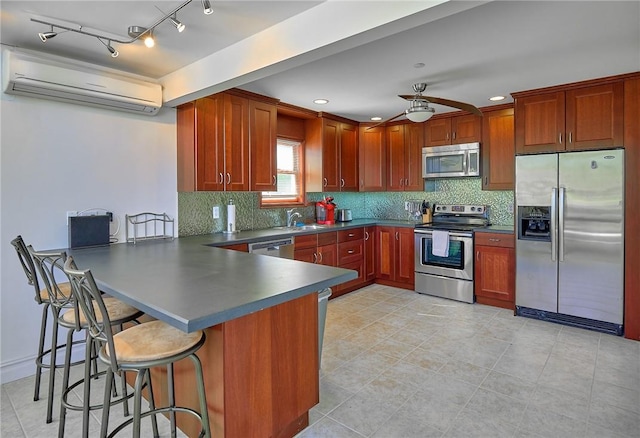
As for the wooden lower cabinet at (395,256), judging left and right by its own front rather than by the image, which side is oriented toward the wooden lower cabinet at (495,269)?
left

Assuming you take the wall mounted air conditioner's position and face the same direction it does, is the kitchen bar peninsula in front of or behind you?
in front

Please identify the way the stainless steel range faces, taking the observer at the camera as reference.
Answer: facing the viewer and to the left of the viewer

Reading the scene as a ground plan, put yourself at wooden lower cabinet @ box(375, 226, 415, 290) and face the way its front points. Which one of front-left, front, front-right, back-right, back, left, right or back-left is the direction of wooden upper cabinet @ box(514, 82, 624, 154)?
left

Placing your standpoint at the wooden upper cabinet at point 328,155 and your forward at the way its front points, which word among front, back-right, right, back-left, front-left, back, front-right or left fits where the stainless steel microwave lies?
front-left

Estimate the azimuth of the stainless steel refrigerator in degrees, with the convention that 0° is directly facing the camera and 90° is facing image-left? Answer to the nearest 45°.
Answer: approximately 45°

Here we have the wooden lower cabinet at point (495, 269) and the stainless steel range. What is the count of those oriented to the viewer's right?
0

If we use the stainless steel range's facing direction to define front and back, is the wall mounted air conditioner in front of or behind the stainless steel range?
in front

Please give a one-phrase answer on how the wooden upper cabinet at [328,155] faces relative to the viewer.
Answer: facing the viewer and to the right of the viewer

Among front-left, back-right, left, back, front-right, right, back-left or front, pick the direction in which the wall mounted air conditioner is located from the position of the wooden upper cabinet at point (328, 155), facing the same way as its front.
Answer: right
